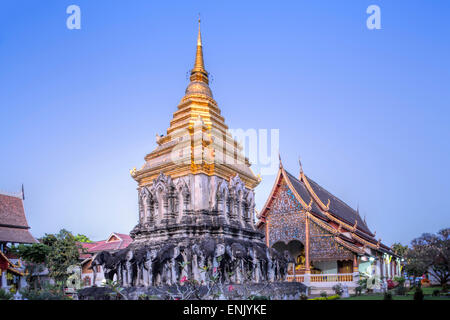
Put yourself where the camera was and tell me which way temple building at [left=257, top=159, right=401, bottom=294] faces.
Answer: facing the viewer and to the left of the viewer

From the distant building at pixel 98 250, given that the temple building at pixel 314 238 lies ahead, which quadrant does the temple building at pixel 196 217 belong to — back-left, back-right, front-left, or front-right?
front-right

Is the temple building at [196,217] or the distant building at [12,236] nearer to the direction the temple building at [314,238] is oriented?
the temple building

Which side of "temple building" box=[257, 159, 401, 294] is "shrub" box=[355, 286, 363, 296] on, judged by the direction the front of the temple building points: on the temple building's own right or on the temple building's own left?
on the temple building's own left

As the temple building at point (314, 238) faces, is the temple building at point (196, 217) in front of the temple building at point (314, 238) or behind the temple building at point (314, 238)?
in front

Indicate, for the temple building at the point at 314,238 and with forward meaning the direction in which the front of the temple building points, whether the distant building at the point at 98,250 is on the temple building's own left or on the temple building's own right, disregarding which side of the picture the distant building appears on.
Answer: on the temple building's own right

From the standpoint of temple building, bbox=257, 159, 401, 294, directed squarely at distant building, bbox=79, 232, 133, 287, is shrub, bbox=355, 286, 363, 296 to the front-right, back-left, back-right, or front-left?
back-left
